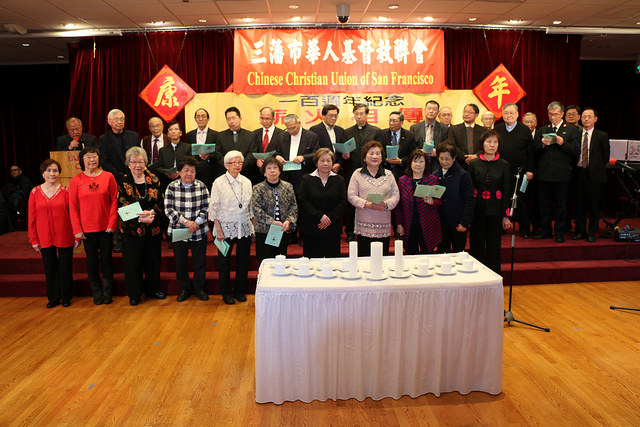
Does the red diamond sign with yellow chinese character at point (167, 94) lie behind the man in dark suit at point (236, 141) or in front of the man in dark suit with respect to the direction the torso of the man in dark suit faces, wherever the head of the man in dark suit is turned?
behind

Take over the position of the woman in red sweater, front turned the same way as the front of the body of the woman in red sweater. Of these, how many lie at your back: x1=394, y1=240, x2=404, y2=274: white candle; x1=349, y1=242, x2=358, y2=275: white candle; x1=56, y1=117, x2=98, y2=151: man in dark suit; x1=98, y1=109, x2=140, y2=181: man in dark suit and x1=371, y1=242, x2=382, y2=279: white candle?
2

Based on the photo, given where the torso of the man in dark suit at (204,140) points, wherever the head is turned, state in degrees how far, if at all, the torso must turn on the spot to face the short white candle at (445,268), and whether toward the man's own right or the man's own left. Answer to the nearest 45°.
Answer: approximately 45° to the man's own left

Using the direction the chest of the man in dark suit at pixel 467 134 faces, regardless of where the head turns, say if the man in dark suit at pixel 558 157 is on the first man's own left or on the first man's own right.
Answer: on the first man's own left

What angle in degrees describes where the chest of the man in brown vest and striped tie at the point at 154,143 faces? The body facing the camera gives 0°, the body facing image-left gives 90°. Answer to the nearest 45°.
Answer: approximately 0°

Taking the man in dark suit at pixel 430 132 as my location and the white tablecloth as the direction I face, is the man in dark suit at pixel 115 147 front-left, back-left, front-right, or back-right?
front-right

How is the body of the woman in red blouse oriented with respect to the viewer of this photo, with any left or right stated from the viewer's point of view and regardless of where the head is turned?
facing the viewer

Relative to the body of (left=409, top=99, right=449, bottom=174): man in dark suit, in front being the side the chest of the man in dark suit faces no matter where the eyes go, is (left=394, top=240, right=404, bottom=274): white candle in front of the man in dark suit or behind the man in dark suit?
in front

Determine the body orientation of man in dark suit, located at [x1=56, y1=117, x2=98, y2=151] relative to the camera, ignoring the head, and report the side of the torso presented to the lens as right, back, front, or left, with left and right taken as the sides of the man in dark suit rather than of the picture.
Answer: front

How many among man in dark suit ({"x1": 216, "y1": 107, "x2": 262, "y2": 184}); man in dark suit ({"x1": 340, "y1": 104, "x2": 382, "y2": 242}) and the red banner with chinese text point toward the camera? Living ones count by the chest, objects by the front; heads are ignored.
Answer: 3

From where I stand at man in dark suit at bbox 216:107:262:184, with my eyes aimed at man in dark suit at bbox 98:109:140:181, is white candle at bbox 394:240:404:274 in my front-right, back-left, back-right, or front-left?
back-left

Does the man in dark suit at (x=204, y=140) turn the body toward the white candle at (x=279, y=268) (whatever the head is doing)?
yes

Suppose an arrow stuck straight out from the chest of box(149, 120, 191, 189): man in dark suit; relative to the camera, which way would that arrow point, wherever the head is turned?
toward the camera

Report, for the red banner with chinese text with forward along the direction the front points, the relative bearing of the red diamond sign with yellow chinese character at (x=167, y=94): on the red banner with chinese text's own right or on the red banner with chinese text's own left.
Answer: on the red banner with chinese text's own right

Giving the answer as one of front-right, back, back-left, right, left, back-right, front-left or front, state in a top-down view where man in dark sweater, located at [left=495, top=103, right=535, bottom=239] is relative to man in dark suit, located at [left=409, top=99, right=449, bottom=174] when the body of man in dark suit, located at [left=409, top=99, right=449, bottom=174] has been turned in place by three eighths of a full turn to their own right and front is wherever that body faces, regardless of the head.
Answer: back-right

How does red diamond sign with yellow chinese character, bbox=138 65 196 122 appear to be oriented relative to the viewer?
toward the camera

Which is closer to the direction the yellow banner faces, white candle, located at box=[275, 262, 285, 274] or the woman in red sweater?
the white candle

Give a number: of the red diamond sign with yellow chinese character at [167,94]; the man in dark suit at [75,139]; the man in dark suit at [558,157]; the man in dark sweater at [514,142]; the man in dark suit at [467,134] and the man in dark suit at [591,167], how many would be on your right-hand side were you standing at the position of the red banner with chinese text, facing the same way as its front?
2

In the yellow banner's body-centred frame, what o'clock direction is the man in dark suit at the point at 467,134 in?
The man in dark suit is roughly at 10 o'clock from the yellow banner.

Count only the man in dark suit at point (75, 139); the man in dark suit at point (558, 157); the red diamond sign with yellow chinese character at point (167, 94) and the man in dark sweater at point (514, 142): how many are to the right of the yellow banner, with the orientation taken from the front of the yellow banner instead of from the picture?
2

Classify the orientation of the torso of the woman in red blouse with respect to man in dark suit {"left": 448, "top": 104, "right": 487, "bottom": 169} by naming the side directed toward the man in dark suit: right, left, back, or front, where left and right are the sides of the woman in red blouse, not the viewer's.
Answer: left
